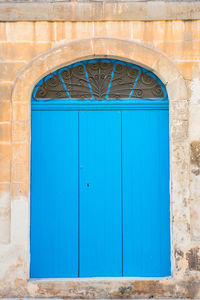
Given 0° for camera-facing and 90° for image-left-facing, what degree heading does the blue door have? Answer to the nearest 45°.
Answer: approximately 0°
